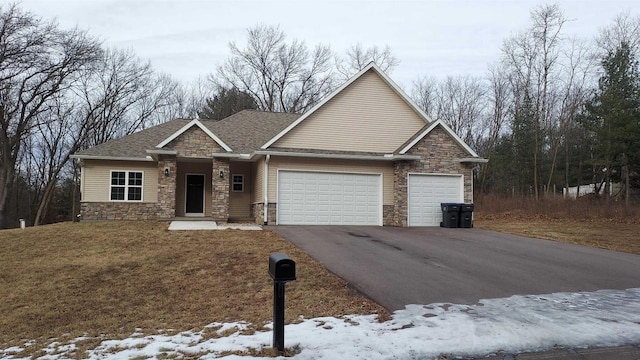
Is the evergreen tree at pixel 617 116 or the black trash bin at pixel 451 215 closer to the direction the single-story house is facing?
the black trash bin

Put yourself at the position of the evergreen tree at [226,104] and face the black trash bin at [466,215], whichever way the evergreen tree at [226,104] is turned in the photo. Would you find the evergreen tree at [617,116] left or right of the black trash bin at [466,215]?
left

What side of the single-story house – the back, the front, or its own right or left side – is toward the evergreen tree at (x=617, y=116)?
left

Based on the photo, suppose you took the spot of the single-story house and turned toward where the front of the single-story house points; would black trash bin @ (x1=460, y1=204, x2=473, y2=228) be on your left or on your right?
on your left

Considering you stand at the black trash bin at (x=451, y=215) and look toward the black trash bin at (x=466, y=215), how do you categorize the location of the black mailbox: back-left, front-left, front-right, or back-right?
back-right

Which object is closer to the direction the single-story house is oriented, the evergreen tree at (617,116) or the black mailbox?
the black mailbox

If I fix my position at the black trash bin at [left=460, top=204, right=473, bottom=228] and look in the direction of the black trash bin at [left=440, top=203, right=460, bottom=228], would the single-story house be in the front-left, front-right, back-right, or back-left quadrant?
front-right

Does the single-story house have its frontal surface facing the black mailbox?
yes

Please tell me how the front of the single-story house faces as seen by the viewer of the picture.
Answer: facing the viewer

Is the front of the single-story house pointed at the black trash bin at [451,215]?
no

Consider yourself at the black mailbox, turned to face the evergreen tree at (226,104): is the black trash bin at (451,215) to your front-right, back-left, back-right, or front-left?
front-right

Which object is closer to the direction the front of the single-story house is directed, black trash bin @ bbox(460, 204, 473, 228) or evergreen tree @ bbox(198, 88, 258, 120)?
the black trash bin

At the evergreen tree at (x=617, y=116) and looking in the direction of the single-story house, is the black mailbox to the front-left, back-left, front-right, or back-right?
front-left

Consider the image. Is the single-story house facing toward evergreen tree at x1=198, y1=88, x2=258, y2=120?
no

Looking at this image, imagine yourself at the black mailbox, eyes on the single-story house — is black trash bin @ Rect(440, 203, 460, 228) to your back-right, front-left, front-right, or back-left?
front-right

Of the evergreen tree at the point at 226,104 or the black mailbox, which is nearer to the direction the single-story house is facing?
the black mailbox
